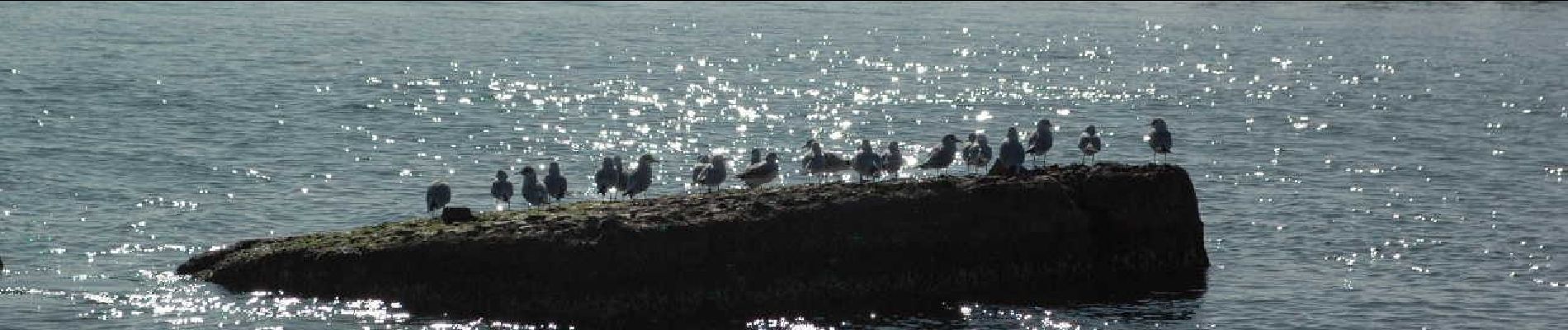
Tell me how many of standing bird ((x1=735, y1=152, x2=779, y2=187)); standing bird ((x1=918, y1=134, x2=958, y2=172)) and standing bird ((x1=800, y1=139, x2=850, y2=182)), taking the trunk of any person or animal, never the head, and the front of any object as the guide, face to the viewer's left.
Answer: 1

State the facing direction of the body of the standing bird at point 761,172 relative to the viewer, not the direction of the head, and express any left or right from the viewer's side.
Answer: facing to the right of the viewer

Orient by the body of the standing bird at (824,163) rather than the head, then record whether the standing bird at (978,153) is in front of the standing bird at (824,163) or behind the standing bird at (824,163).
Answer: behind

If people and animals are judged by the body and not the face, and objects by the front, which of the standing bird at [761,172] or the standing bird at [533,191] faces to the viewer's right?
the standing bird at [761,172]

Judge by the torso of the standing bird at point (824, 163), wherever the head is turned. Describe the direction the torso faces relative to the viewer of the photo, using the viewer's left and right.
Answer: facing to the left of the viewer

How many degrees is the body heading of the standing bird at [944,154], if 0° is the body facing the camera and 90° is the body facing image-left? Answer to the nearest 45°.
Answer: approximately 270°

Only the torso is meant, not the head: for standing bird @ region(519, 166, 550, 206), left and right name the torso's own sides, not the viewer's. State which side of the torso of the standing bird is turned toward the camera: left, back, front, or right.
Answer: left

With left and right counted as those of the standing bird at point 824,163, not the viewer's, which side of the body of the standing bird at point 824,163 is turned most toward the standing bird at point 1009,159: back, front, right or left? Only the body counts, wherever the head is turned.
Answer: back
